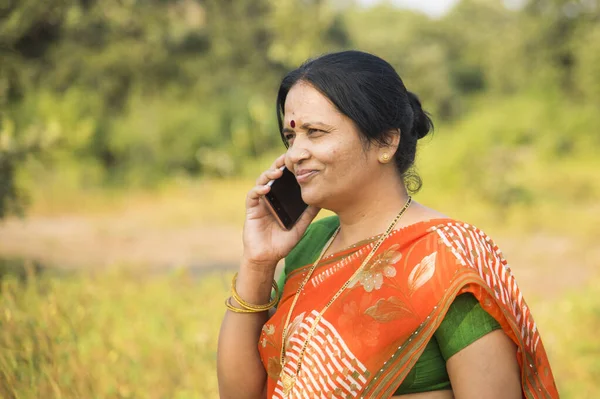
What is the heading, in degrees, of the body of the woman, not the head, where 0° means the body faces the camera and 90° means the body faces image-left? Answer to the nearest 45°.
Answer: approximately 45°
